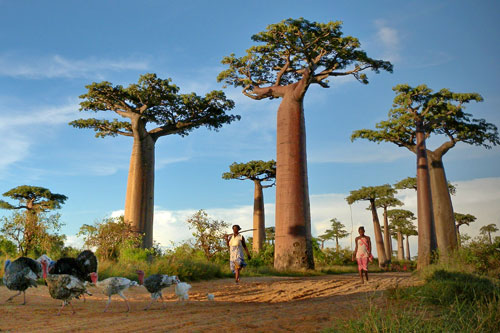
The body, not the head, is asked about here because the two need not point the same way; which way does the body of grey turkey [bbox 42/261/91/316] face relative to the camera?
to the viewer's left

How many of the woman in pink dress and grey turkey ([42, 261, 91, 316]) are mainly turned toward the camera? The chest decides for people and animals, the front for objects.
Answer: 1

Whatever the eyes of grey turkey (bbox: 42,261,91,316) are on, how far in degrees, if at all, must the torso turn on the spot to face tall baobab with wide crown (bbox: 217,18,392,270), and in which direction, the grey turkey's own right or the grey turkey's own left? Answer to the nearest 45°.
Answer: approximately 135° to the grey turkey's own right

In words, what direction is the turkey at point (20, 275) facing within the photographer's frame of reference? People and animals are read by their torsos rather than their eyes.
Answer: facing to the left of the viewer

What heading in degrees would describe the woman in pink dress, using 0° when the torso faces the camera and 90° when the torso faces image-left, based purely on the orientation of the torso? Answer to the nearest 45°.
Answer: approximately 0°

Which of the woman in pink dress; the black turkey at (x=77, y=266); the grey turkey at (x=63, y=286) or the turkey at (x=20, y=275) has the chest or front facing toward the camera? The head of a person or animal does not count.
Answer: the woman in pink dress
